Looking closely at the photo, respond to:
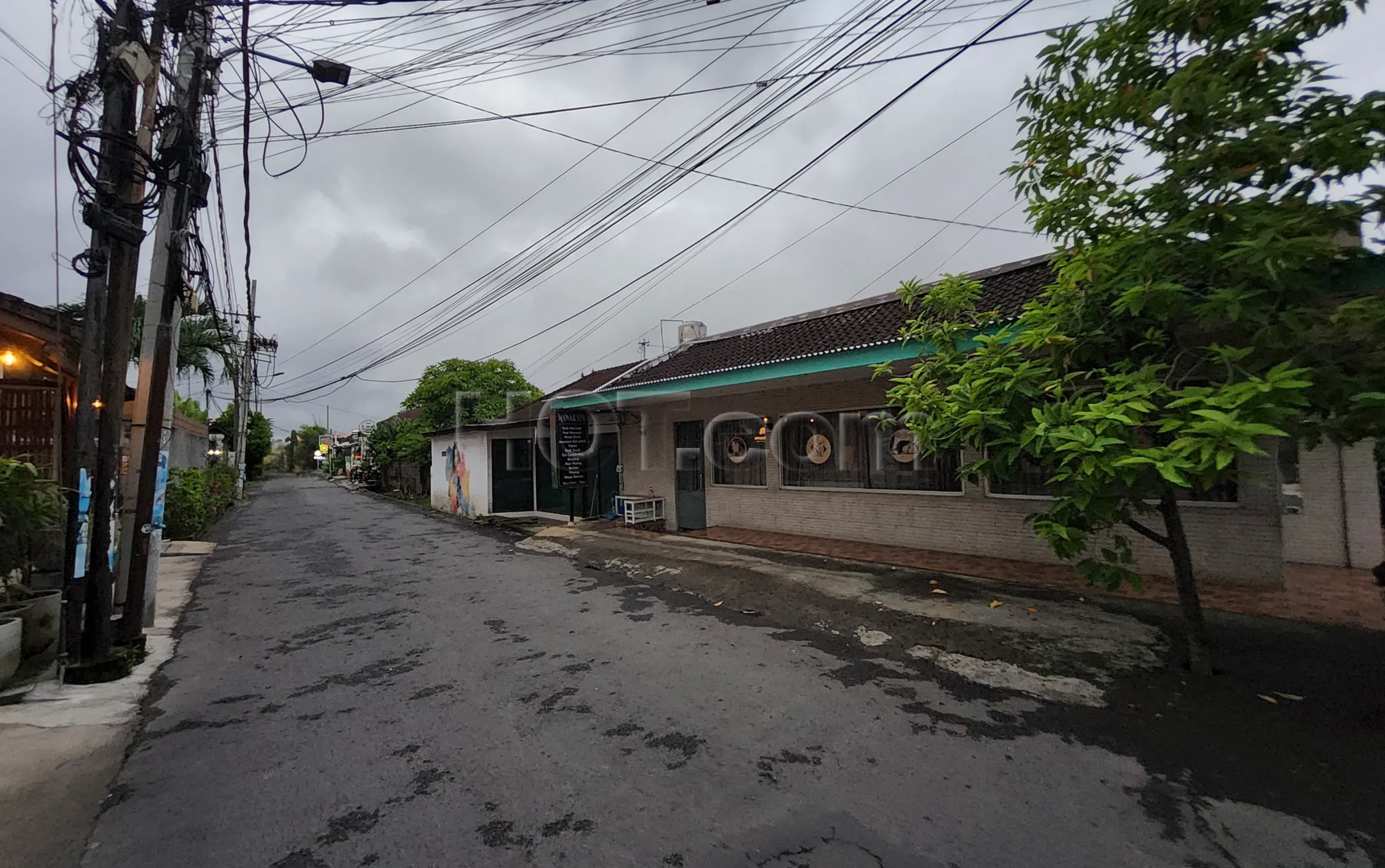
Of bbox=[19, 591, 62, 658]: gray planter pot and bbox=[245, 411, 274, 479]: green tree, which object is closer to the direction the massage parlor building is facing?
the gray planter pot

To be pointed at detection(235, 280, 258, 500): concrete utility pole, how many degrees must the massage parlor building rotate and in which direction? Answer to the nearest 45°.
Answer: approximately 45° to its right

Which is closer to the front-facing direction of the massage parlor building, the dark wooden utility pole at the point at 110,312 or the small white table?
the dark wooden utility pole

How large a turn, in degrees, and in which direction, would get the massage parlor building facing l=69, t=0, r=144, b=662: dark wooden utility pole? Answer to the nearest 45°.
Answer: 0° — it already faces it

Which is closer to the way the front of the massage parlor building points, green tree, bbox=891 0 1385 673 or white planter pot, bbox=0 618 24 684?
the white planter pot

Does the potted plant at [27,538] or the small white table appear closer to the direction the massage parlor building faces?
the potted plant

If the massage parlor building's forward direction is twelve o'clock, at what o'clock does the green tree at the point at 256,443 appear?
The green tree is roughly at 2 o'clock from the massage parlor building.

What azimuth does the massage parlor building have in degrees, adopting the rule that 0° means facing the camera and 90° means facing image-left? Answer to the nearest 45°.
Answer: approximately 45°

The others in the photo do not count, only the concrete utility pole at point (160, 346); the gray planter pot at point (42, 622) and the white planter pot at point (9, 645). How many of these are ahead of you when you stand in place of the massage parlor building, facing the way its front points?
3

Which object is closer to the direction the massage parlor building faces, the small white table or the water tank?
the small white table

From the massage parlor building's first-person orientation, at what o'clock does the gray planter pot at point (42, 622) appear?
The gray planter pot is roughly at 12 o'clock from the massage parlor building.

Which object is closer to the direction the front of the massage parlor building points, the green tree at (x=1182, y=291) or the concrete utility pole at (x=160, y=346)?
the concrete utility pole

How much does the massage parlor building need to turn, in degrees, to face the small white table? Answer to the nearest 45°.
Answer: approximately 45° to its right
